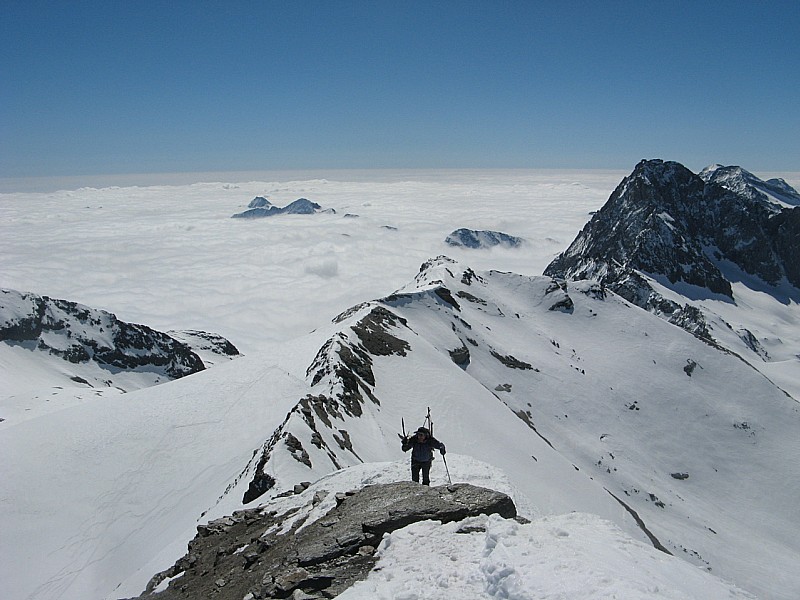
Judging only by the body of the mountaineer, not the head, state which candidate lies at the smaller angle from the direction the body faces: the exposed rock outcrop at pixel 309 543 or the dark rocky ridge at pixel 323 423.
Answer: the exposed rock outcrop

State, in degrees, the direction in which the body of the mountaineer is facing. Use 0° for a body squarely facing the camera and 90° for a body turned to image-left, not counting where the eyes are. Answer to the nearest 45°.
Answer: approximately 0°

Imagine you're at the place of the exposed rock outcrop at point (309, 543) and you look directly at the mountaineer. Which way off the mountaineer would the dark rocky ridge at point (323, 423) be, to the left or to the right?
left
